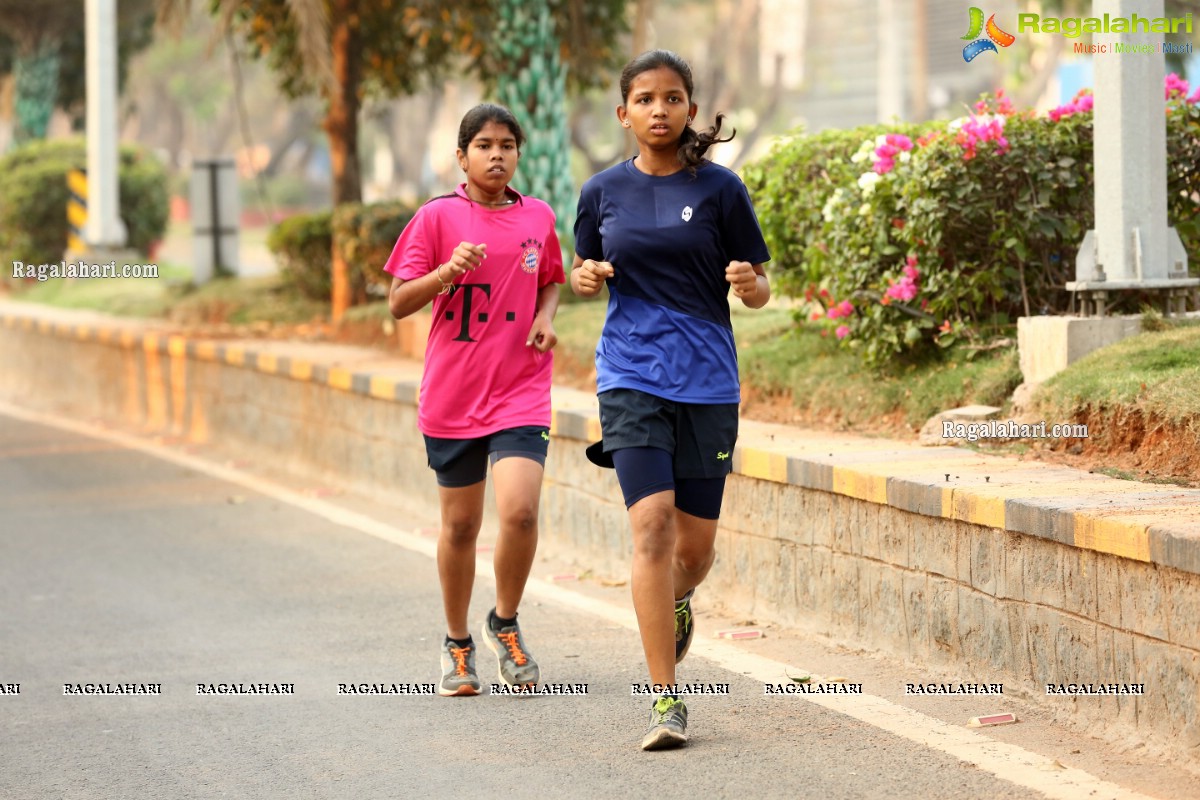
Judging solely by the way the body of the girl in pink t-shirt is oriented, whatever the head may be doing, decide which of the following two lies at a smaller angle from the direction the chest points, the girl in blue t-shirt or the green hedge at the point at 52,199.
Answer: the girl in blue t-shirt

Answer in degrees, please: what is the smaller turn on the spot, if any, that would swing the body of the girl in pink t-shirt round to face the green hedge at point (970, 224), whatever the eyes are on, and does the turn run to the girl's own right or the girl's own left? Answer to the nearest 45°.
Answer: approximately 135° to the girl's own left

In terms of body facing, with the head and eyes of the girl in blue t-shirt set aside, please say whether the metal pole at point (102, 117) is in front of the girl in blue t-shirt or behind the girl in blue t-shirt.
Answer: behind

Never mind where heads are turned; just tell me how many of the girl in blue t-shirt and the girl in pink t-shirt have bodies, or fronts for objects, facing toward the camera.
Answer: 2

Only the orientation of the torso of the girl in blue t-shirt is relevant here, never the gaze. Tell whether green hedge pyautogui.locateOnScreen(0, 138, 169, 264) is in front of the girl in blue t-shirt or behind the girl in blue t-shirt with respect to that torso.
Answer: behind

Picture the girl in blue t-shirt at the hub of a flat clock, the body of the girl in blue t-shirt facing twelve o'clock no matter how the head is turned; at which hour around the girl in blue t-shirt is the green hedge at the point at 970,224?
The green hedge is roughly at 7 o'clock from the girl in blue t-shirt.

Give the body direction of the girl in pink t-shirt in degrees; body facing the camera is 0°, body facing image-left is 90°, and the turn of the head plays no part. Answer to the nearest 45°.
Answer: approximately 0°

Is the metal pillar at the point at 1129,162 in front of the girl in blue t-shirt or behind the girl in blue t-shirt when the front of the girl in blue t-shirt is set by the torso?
behind
